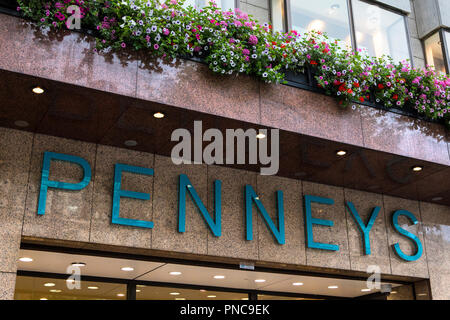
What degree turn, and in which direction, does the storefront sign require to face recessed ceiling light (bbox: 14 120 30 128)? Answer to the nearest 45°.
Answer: approximately 90° to its right

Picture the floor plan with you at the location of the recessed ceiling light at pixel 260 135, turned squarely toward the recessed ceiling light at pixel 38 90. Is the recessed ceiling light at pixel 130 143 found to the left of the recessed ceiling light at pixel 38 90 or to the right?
right

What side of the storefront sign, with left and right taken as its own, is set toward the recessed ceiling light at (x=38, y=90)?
right

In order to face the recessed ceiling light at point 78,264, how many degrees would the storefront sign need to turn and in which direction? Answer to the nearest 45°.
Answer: approximately 135° to its right

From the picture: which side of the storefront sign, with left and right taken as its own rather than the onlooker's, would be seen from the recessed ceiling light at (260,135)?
front

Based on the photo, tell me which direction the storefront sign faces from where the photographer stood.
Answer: facing the viewer and to the right of the viewer
